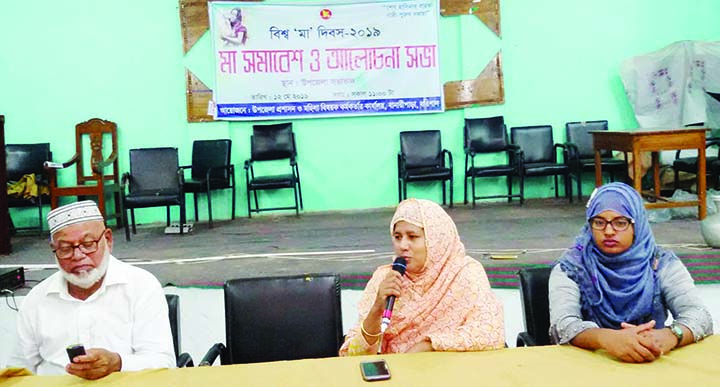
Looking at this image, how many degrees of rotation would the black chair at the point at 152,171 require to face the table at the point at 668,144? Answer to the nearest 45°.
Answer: approximately 45° to its left

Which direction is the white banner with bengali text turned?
toward the camera

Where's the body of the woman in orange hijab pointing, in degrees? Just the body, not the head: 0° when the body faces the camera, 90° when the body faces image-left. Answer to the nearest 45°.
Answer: approximately 45°

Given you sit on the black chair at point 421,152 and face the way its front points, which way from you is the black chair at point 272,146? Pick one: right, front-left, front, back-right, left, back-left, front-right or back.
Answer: right

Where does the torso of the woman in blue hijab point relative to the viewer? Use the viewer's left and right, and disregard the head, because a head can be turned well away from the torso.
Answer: facing the viewer

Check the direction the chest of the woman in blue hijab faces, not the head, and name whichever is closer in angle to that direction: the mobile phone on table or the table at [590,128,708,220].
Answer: the mobile phone on table

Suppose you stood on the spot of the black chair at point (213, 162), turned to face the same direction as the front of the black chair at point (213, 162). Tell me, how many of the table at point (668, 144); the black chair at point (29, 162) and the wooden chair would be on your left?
1

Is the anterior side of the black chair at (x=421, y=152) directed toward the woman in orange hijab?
yes

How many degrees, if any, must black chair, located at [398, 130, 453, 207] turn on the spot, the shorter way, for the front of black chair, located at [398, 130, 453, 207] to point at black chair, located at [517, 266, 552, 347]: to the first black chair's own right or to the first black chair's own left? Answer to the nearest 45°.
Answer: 0° — it already faces it

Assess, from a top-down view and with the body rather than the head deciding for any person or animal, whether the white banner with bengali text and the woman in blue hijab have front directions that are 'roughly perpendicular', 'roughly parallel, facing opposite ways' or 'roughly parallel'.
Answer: roughly parallel

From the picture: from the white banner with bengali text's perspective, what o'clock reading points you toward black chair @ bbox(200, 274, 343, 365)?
The black chair is roughly at 12 o'clock from the white banner with bengali text.

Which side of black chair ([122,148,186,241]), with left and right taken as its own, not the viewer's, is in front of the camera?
front
